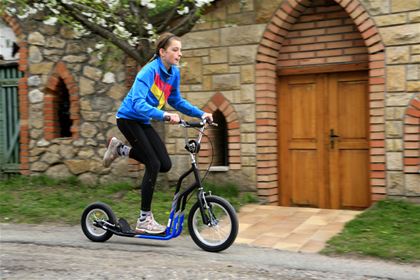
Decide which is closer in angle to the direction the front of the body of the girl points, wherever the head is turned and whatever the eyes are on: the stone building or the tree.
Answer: the stone building

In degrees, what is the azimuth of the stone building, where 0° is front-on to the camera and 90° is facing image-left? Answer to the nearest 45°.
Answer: approximately 0°

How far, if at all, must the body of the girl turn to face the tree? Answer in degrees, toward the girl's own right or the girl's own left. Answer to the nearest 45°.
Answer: approximately 135° to the girl's own left

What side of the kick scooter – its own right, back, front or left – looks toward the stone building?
left

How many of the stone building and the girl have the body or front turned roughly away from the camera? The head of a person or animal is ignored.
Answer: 0

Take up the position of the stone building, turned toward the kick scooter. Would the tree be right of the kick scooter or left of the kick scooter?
right

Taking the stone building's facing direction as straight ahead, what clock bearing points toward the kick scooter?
The kick scooter is roughly at 1 o'clock from the stone building.

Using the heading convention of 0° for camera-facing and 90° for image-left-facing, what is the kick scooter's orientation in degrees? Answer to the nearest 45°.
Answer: approximately 315°

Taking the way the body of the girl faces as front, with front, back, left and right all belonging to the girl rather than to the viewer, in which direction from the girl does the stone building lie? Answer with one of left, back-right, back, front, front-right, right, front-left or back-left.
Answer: left
